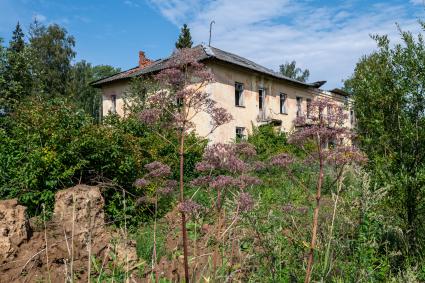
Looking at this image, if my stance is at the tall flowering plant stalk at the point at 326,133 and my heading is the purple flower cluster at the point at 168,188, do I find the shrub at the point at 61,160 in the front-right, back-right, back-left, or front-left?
front-right

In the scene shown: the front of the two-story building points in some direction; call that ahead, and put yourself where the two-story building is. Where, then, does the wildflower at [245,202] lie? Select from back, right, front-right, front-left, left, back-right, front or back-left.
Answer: front-right

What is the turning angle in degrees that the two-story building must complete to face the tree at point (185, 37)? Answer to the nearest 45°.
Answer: approximately 180°

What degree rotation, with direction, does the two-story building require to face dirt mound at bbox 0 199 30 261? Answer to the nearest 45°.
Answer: approximately 45° to its right

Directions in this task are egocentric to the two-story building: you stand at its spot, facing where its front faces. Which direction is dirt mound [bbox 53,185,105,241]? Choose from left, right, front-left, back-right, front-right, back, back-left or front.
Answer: front-right
